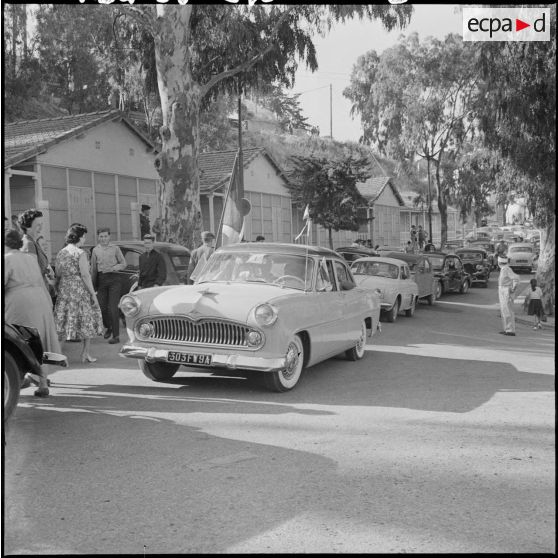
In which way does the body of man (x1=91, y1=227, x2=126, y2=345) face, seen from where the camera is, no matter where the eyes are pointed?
toward the camera

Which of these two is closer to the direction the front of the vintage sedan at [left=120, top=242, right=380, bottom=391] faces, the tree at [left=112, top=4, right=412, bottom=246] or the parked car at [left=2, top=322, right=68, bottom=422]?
the parked car

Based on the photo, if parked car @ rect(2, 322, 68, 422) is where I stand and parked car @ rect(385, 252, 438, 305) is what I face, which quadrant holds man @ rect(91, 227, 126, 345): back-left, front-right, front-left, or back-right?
front-left

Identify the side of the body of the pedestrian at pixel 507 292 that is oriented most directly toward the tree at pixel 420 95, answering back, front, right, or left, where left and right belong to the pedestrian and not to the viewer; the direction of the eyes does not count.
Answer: right

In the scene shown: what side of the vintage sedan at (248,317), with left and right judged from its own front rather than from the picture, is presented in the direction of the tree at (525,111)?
back

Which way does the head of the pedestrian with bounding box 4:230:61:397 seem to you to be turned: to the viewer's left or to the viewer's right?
to the viewer's right

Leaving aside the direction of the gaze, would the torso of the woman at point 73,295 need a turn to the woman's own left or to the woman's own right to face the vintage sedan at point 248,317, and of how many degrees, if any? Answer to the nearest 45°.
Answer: approximately 90° to the woman's own right

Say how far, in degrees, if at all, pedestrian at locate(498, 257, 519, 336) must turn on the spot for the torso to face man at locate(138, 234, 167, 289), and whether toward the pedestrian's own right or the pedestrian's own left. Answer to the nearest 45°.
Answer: approximately 45° to the pedestrian's own left

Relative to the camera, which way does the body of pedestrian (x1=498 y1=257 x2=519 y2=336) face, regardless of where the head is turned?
to the viewer's left

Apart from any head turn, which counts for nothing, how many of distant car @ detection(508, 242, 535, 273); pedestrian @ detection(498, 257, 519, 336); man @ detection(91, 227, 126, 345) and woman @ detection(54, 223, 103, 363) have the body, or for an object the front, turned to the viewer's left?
1

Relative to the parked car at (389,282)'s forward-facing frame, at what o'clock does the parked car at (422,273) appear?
the parked car at (422,273) is roughly at 5 o'clock from the parked car at (389,282).
